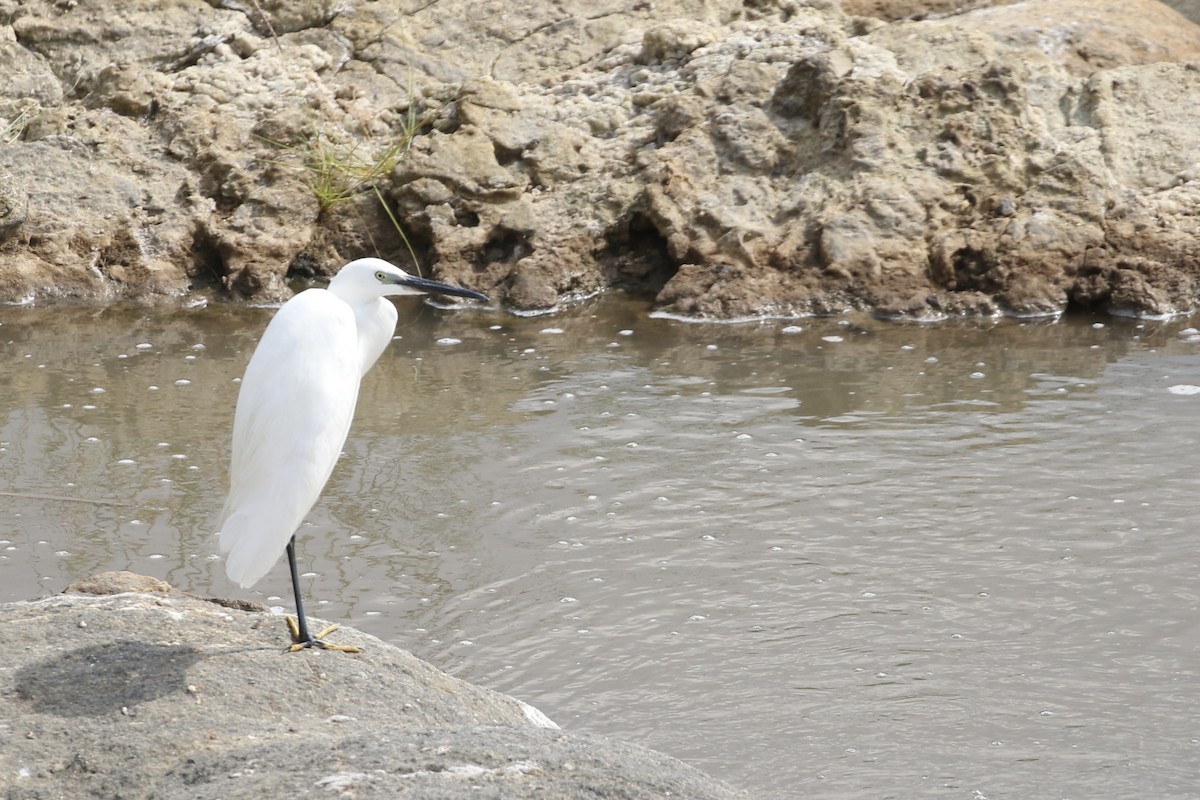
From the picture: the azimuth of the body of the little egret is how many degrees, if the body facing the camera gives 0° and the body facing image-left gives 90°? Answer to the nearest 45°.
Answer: approximately 270°
